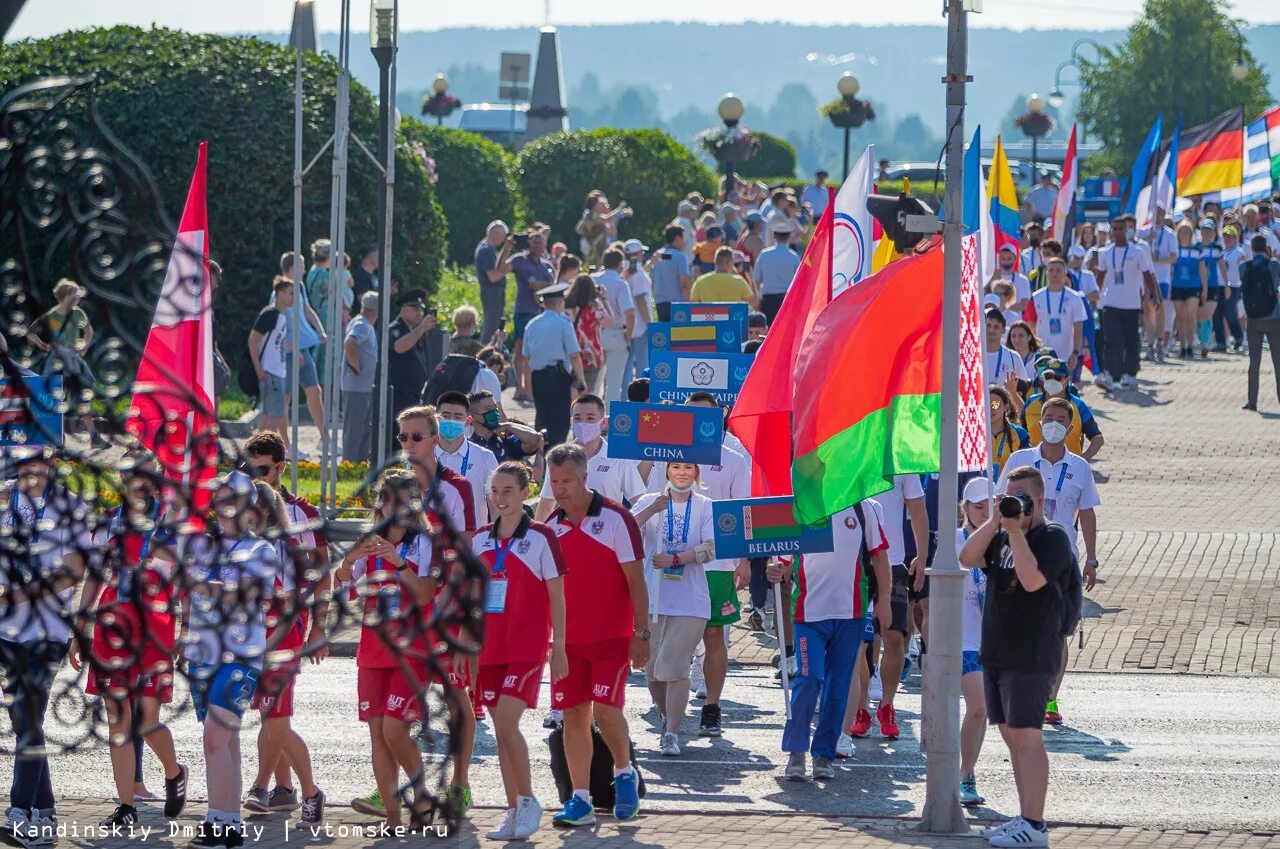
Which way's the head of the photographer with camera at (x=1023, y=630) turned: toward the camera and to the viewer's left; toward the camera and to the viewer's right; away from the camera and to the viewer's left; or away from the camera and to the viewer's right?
toward the camera and to the viewer's left

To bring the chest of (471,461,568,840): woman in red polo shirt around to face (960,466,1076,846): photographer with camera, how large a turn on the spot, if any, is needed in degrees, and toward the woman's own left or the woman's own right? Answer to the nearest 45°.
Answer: approximately 135° to the woman's own left

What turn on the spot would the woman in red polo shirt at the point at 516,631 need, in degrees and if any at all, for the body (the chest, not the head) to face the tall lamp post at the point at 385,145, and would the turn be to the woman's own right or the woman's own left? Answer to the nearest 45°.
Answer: approximately 135° to the woman's own right

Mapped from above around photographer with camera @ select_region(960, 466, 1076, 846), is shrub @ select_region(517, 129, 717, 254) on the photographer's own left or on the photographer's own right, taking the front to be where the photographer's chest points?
on the photographer's own right

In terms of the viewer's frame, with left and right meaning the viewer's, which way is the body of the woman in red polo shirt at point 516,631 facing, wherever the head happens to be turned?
facing the viewer and to the left of the viewer

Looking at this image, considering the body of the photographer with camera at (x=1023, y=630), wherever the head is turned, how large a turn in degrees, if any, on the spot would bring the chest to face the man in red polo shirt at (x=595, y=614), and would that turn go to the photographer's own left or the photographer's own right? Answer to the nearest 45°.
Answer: approximately 45° to the photographer's own right

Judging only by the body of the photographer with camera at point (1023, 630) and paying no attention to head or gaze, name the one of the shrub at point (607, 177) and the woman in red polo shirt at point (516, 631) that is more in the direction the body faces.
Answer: the woman in red polo shirt

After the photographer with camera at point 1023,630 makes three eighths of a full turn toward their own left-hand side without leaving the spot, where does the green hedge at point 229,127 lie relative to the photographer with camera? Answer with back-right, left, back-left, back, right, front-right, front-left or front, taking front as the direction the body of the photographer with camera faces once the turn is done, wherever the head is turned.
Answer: back-left

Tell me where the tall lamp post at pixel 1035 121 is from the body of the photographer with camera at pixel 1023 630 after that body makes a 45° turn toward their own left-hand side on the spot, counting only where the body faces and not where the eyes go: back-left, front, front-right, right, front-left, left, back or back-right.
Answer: back

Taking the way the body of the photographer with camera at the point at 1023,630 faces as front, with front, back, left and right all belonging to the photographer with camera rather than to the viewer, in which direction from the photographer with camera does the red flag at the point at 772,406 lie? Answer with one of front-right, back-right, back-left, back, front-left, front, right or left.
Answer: right

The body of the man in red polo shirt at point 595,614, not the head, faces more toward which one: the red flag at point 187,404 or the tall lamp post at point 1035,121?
the red flag

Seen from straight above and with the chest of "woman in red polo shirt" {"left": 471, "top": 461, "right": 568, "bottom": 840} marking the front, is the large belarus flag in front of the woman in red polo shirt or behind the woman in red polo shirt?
behind
